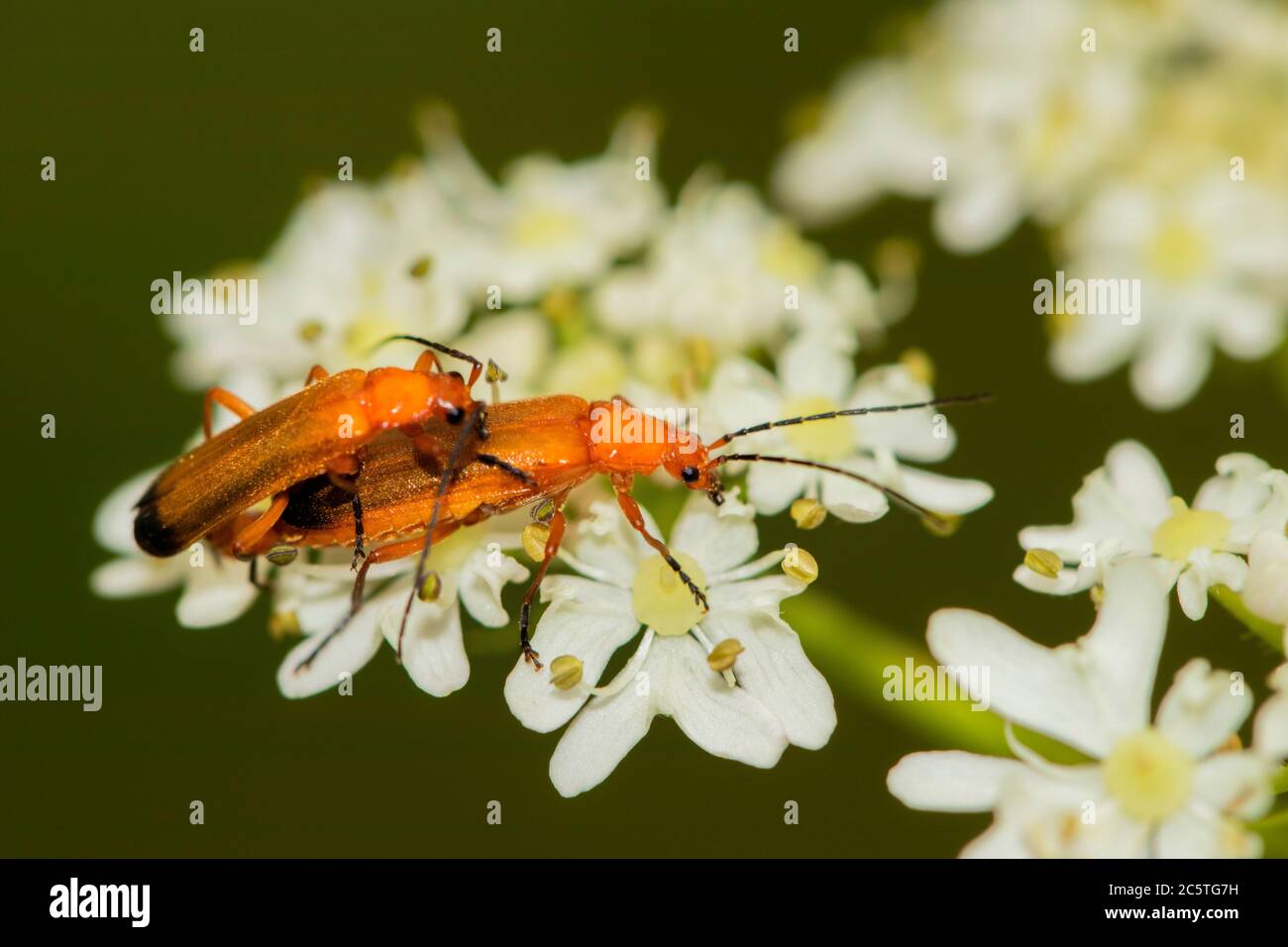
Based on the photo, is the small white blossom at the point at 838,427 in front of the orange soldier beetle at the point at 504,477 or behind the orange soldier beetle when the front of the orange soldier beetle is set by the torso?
in front

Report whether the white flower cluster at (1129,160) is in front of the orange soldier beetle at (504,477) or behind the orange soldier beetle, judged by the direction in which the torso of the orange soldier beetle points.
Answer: in front

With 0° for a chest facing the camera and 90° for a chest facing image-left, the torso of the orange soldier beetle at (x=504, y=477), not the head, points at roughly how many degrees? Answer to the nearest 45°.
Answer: approximately 270°

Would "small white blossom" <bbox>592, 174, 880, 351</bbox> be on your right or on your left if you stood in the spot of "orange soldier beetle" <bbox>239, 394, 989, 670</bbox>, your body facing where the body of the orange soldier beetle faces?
on your left

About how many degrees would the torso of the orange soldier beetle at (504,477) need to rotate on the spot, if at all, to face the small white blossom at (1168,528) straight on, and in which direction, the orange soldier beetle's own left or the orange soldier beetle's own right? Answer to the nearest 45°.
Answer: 0° — it already faces it

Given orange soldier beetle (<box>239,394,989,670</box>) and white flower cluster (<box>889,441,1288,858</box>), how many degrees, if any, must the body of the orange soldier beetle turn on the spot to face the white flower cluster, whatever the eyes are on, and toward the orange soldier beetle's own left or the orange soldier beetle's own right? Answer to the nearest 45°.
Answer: approximately 45° to the orange soldier beetle's own right
